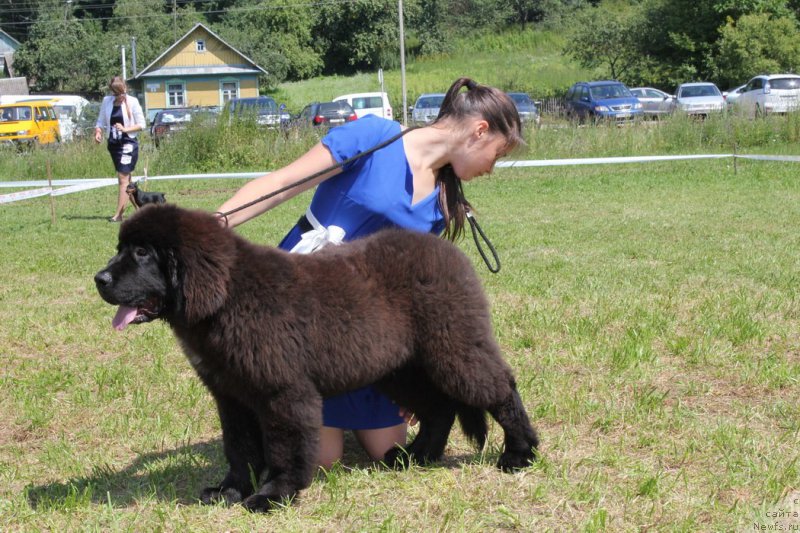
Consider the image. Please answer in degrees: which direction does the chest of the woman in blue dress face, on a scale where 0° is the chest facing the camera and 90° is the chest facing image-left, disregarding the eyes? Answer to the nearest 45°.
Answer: approximately 315°

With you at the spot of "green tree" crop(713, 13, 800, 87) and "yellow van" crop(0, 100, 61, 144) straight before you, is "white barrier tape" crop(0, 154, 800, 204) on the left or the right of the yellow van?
left

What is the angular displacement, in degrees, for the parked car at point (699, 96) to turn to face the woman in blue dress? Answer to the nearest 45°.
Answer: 0° — it already faces them

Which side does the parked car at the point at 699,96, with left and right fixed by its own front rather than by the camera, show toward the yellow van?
right

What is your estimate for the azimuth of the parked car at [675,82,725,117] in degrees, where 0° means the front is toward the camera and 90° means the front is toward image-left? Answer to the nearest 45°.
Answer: approximately 0°

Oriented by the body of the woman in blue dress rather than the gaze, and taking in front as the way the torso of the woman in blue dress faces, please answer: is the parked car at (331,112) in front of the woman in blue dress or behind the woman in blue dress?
behind

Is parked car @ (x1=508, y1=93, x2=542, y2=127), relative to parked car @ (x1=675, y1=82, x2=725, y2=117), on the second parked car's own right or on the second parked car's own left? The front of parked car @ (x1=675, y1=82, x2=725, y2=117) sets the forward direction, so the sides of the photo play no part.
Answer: on the second parked car's own right

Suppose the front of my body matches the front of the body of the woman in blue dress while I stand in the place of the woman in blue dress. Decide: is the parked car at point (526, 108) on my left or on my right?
on my left

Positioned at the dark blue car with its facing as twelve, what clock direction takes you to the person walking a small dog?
The person walking a small dog is roughly at 2 o'clock from the dark blue car.

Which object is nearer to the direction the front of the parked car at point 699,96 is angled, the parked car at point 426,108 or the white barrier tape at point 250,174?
the white barrier tape

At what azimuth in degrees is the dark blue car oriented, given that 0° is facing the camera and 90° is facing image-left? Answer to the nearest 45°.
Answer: approximately 315°
